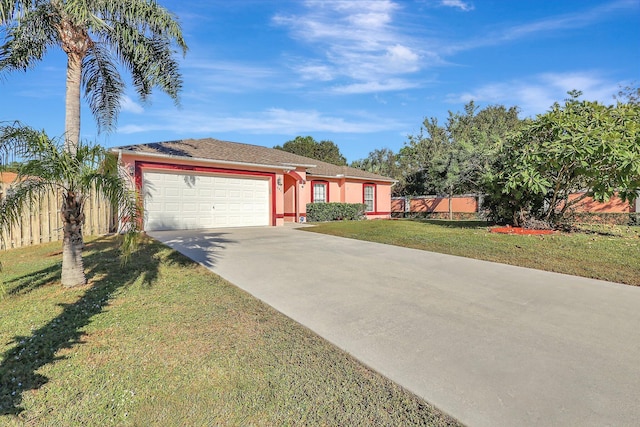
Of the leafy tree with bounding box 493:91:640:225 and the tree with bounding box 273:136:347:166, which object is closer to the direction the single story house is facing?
the leafy tree

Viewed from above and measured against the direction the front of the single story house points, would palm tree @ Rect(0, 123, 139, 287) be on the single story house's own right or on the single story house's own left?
on the single story house's own right

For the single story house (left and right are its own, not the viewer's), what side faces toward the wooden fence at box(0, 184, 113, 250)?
right

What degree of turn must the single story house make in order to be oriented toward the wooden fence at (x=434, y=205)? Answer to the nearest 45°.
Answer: approximately 90° to its left

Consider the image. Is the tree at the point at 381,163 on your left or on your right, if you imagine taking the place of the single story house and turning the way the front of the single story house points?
on your left

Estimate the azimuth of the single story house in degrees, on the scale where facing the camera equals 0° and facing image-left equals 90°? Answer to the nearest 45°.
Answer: approximately 315°

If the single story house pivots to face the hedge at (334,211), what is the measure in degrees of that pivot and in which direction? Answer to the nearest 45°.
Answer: approximately 90° to its left

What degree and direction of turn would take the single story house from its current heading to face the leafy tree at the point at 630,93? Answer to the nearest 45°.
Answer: approximately 45° to its left

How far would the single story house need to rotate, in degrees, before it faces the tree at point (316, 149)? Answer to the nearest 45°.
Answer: approximately 135° to its left

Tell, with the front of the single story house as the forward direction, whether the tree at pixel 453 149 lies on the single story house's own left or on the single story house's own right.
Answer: on the single story house's own left

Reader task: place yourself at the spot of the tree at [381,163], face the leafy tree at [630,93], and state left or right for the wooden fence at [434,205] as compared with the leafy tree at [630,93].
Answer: right
